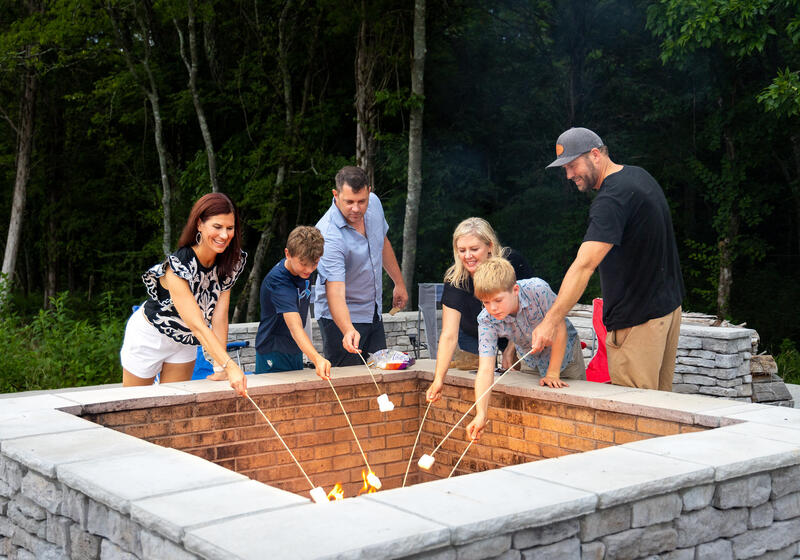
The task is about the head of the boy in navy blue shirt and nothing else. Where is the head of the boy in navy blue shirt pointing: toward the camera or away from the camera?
toward the camera

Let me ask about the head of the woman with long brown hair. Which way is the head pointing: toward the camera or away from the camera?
toward the camera

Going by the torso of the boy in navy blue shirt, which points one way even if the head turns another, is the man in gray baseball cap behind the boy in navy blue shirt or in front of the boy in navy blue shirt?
in front

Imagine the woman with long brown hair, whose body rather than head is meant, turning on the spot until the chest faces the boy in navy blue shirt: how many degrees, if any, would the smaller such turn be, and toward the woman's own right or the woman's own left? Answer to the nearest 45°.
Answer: approximately 90° to the woman's own left

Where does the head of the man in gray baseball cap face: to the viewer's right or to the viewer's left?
to the viewer's left

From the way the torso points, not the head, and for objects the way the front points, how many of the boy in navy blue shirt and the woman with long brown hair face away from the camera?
0

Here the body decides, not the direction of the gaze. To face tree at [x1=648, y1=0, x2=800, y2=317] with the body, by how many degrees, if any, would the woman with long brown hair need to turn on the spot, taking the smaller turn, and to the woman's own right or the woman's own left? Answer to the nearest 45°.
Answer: approximately 90° to the woman's own left

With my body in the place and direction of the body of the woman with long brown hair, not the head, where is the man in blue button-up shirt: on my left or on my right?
on my left

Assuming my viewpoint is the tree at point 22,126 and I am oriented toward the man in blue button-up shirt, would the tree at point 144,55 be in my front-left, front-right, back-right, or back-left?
front-left

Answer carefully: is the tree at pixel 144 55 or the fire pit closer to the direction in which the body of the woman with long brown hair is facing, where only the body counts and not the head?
the fire pit

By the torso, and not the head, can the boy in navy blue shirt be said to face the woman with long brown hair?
no

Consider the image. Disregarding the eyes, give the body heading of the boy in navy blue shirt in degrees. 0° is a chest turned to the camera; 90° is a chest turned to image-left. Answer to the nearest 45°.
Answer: approximately 315°

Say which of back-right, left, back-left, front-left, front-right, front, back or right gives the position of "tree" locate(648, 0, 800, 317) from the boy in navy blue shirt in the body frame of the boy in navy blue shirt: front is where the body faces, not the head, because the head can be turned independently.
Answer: left

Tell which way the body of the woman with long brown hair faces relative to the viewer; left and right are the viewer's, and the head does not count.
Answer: facing the viewer and to the right of the viewer
